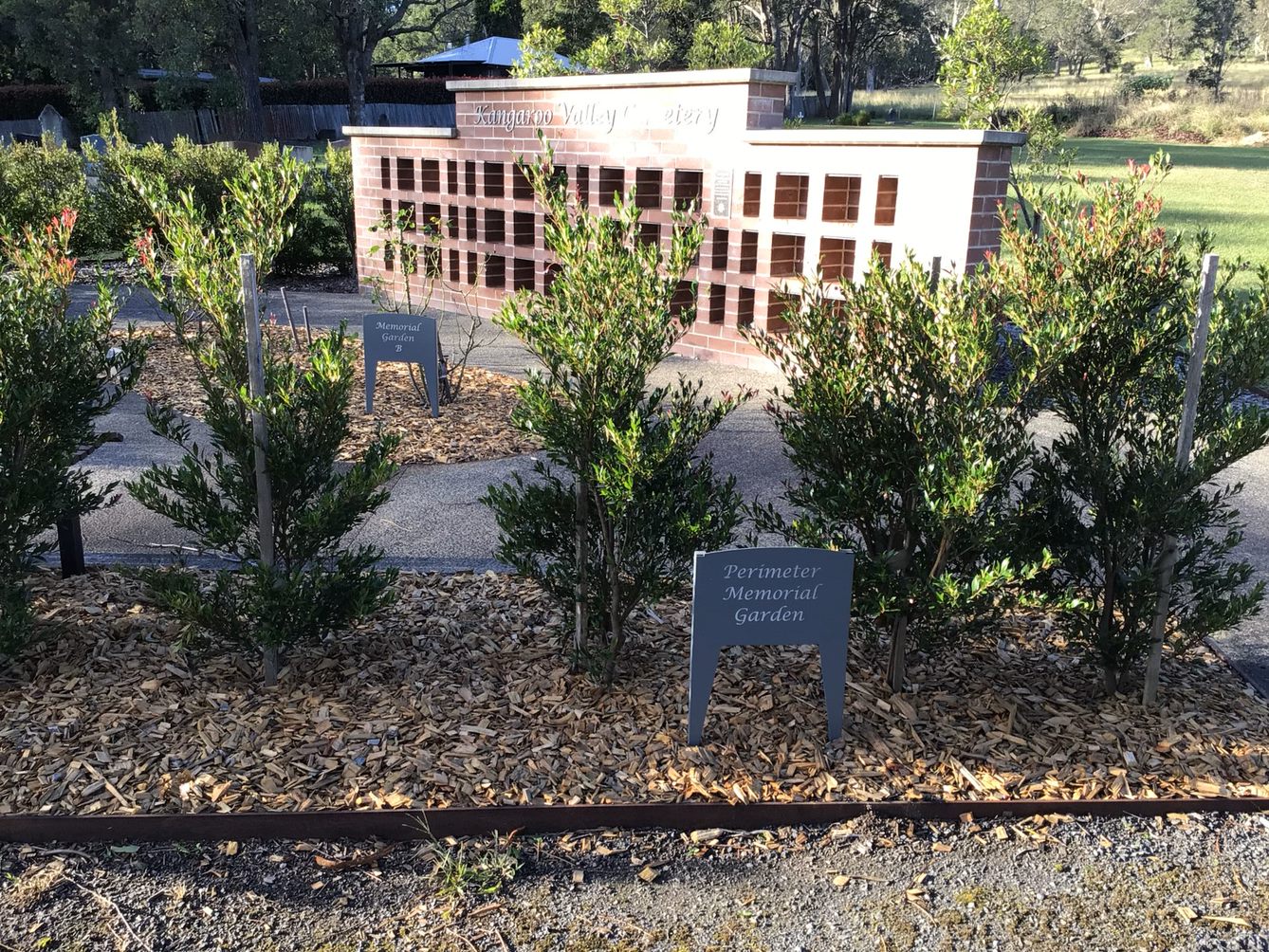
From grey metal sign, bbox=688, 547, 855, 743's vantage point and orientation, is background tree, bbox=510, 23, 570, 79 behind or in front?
behind

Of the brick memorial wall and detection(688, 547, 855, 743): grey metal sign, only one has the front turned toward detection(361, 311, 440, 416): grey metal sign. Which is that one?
the brick memorial wall

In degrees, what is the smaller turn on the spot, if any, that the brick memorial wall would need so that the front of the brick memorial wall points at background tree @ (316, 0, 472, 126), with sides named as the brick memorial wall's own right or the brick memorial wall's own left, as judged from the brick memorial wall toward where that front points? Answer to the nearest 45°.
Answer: approximately 135° to the brick memorial wall's own right

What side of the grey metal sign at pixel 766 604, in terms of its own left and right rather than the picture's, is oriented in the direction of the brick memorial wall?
back

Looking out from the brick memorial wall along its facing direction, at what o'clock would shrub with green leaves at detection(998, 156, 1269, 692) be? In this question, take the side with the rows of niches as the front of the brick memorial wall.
The shrub with green leaves is roughly at 10 o'clock from the brick memorial wall.

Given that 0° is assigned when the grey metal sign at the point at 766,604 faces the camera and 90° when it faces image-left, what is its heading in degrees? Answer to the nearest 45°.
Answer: approximately 0°

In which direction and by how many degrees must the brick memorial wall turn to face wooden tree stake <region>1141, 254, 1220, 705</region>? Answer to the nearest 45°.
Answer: approximately 45° to its left

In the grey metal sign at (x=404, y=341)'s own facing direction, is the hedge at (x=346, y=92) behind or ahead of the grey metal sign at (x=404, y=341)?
behind

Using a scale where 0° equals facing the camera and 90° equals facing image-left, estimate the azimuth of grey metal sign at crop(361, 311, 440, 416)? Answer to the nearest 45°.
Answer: approximately 0°

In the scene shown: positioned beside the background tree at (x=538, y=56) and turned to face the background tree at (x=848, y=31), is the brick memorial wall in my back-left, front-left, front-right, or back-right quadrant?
back-right

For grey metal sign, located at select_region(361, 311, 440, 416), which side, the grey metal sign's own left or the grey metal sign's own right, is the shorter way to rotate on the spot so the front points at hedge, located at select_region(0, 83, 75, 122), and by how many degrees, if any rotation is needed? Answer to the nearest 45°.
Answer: approximately 180°

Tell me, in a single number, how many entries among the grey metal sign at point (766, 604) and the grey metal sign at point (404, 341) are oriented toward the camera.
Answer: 2

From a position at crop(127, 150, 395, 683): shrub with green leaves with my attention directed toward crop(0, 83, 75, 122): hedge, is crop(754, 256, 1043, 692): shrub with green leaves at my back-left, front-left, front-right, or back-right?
back-right
